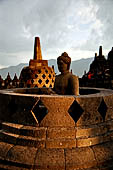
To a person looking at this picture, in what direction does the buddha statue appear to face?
facing the viewer and to the left of the viewer

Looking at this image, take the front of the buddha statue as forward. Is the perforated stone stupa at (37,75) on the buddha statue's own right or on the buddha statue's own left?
on the buddha statue's own right
